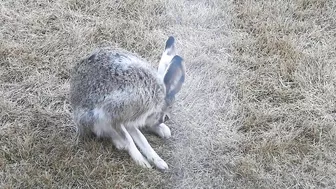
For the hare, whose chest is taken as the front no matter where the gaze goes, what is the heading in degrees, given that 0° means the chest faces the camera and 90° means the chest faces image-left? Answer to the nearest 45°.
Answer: approximately 270°
